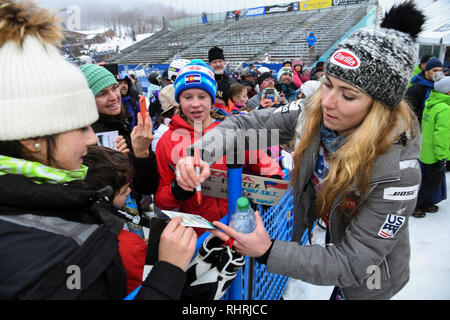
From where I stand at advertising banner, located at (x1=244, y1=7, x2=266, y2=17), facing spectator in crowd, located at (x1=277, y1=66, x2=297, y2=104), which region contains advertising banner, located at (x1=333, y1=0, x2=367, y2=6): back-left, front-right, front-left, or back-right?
front-left

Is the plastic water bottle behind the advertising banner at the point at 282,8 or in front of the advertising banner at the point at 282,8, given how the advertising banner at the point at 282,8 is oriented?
in front

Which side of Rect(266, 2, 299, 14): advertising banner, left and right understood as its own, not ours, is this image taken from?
front

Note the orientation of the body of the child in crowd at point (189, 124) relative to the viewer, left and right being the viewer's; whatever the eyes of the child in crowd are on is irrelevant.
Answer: facing the viewer

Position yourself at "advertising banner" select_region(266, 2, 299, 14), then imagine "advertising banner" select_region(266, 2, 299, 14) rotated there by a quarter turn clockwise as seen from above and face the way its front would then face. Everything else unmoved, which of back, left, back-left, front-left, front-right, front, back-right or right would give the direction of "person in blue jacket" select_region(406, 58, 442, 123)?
left

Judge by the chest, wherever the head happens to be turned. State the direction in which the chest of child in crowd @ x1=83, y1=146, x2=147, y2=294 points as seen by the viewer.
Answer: to the viewer's right
